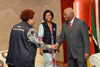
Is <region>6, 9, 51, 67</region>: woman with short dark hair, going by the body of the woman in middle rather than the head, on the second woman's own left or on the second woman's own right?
on the second woman's own right

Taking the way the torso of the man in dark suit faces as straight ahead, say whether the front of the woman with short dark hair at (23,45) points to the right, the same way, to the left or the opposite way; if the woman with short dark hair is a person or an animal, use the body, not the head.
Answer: the opposite way

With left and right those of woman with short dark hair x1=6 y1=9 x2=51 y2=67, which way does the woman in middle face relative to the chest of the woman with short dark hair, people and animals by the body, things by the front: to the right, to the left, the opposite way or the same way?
to the right

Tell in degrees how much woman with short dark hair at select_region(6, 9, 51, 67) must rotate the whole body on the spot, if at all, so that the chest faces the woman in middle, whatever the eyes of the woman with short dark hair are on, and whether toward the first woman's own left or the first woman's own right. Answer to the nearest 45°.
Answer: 0° — they already face them

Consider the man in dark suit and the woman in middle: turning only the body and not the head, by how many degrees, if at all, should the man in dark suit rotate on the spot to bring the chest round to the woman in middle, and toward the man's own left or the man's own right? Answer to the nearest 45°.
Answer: approximately 90° to the man's own right

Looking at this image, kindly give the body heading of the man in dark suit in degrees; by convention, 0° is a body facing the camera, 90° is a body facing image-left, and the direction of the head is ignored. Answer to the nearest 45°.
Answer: approximately 45°

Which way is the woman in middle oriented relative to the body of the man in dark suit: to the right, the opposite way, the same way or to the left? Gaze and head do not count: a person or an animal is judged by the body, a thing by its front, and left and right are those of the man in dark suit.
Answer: to the left

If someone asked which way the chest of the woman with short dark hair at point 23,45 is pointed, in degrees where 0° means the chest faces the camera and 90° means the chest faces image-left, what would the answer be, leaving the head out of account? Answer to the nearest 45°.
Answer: approximately 225°

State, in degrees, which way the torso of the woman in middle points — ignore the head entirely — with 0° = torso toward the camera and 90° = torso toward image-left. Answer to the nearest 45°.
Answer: approximately 315°
